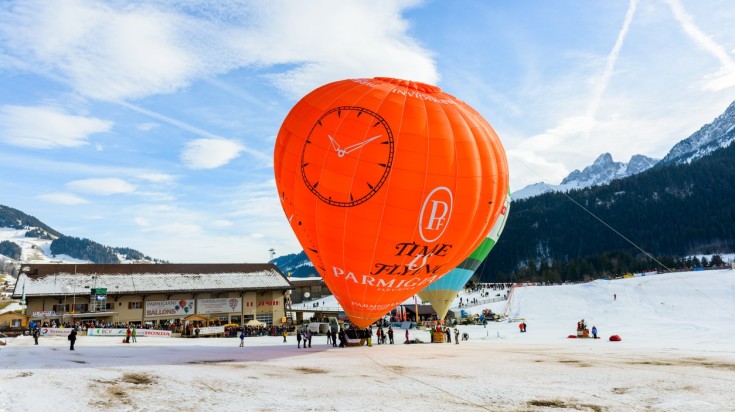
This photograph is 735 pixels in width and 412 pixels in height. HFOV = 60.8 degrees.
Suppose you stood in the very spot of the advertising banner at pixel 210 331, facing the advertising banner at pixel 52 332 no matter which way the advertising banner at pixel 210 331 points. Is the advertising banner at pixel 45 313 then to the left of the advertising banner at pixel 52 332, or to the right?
right

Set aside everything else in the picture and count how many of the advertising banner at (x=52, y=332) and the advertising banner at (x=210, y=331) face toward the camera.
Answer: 2

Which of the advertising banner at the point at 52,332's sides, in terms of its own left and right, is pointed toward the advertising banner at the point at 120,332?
left

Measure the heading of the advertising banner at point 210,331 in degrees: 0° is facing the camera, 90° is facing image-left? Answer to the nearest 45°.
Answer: approximately 0°

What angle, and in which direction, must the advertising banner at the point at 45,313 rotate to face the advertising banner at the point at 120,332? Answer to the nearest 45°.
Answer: approximately 45° to its left
